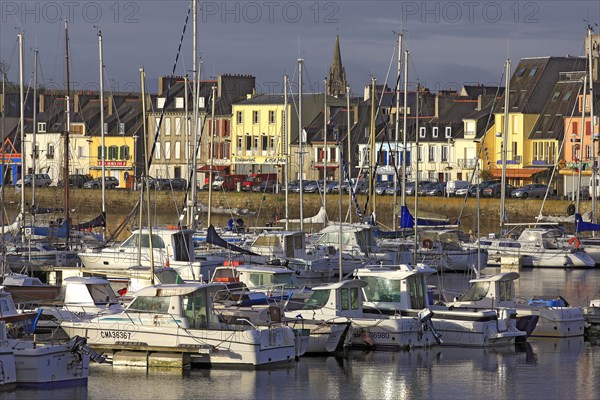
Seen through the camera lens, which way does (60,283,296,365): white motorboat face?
facing away from the viewer and to the left of the viewer

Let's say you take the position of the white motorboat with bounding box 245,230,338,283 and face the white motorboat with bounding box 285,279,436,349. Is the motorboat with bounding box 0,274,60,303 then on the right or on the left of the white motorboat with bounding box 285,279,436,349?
right
